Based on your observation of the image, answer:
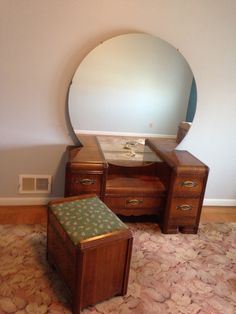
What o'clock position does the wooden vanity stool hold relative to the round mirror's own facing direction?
The wooden vanity stool is roughly at 12 o'clock from the round mirror.

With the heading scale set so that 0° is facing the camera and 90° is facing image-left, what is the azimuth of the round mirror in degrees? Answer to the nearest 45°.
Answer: approximately 0°

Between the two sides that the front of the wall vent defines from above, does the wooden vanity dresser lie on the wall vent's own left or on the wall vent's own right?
on the wall vent's own left

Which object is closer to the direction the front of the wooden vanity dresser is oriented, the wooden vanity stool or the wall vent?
the wooden vanity stool

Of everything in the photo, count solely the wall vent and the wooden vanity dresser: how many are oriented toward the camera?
2

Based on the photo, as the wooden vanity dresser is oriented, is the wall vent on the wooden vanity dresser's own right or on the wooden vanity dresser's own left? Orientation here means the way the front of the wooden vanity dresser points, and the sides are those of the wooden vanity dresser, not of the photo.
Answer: on the wooden vanity dresser's own right
